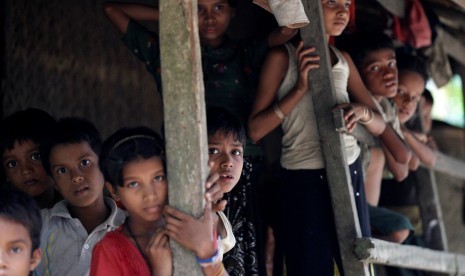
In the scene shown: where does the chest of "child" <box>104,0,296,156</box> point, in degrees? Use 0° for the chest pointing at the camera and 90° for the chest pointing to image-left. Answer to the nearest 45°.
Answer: approximately 0°

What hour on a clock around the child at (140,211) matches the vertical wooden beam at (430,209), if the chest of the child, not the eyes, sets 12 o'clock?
The vertical wooden beam is roughly at 9 o'clock from the child.

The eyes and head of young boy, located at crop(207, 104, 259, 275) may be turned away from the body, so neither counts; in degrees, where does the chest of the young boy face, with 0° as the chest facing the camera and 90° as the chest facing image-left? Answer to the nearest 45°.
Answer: approximately 0°

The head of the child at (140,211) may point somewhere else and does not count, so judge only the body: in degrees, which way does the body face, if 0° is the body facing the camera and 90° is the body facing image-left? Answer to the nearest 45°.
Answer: approximately 315°

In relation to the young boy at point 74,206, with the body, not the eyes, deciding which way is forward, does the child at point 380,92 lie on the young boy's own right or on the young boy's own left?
on the young boy's own left

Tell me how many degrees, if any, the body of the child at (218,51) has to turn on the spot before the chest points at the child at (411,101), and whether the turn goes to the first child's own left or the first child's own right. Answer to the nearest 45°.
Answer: approximately 135° to the first child's own left
